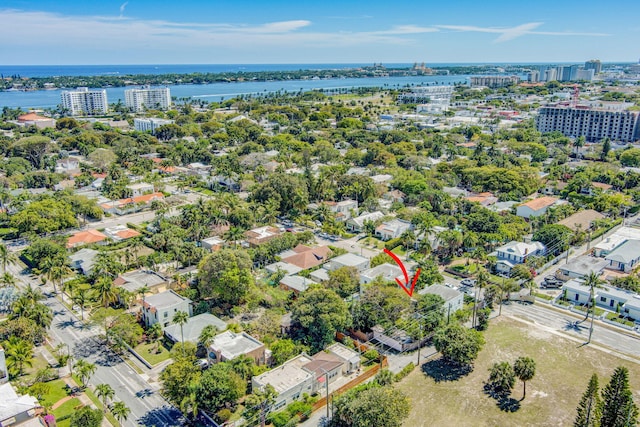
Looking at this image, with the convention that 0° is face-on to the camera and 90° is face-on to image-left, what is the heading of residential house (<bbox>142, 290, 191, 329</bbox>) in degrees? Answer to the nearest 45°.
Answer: approximately 45°

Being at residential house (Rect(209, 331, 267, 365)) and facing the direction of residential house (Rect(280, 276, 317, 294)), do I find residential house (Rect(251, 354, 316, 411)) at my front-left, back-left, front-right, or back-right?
back-right

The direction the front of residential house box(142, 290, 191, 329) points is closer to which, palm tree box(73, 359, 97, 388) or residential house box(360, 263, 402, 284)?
the palm tree

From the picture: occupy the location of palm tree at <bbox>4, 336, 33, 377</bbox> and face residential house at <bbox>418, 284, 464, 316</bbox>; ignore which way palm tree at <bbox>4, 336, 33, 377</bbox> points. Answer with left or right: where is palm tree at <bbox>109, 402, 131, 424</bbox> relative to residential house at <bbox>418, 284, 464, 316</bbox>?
right

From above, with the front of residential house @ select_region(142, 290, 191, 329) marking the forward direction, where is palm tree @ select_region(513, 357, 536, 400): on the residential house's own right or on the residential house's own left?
on the residential house's own left

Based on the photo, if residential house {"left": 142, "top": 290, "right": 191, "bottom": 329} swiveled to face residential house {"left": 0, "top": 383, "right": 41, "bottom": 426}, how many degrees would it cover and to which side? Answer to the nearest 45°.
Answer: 0° — it already faces it

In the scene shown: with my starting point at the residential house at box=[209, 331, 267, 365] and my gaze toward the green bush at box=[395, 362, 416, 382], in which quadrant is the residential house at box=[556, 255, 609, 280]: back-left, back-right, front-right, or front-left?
front-left

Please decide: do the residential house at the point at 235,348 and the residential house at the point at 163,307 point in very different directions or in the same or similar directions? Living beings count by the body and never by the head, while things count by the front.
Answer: same or similar directions

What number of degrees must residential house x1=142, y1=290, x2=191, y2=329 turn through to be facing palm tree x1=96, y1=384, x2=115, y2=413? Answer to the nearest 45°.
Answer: approximately 45° to its left

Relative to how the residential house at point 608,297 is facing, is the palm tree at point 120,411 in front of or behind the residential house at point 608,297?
in front

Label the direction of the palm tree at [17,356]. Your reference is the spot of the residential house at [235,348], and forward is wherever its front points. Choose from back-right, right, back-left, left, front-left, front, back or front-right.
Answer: front-right

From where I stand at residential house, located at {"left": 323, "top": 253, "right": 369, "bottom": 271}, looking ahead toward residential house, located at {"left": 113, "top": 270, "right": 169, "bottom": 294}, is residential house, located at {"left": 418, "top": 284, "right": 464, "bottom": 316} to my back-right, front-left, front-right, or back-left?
back-left

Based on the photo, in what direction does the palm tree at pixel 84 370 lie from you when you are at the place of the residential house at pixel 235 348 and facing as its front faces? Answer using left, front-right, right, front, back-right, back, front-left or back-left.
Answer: front-right
